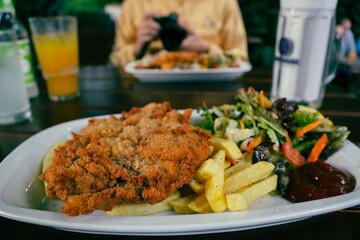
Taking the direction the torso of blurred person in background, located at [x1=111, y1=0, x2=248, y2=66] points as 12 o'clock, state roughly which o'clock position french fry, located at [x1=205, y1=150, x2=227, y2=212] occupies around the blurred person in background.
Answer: The french fry is roughly at 12 o'clock from the blurred person in background.

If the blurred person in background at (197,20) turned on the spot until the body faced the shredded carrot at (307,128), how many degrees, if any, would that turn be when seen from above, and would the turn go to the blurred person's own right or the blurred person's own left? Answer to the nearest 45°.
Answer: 0° — they already face it

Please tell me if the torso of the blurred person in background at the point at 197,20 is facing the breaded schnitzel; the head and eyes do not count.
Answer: yes

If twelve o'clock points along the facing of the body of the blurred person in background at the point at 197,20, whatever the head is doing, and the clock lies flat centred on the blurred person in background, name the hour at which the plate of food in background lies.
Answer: The plate of food in background is roughly at 12 o'clock from the blurred person in background.

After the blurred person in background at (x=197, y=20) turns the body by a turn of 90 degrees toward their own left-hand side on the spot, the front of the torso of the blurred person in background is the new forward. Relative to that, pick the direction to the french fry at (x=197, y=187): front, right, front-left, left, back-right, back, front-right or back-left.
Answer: right

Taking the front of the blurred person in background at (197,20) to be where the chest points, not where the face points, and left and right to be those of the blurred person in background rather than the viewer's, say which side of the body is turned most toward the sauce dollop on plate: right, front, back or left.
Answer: front

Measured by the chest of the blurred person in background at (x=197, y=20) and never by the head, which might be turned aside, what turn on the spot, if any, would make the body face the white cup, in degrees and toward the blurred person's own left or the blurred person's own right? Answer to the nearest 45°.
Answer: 0° — they already face it

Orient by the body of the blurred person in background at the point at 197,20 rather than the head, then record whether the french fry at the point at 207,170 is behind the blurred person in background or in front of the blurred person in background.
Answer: in front

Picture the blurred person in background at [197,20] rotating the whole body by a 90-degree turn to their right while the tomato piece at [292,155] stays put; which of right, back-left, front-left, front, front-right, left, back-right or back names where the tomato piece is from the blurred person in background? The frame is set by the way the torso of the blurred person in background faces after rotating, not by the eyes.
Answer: left

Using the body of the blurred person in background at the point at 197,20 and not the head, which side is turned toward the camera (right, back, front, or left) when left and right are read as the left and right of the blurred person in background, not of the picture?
front

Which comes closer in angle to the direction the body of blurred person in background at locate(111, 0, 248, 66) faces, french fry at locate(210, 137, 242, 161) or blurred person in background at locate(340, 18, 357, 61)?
the french fry

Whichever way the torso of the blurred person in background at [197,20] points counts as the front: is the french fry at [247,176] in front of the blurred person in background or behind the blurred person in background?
in front

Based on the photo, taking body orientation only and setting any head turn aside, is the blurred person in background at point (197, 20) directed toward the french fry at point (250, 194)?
yes

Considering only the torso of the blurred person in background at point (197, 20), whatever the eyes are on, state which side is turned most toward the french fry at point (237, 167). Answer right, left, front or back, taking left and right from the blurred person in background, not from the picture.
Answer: front

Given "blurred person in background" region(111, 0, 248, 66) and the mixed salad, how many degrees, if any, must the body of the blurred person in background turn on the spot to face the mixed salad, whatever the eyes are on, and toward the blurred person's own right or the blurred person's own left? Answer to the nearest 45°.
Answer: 0° — they already face it
